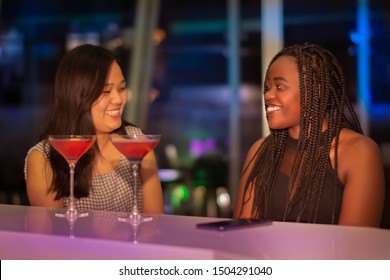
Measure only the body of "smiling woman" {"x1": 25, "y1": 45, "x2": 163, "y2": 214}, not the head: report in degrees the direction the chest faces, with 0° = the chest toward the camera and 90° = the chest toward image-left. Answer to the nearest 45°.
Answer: approximately 315°

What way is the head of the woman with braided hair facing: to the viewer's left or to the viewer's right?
to the viewer's left

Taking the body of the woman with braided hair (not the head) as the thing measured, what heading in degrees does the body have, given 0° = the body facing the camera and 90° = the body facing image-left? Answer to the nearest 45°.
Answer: approximately 45°

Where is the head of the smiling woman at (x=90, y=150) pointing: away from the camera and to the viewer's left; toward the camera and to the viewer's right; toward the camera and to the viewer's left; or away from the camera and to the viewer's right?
toward the camera and to the viewer's right

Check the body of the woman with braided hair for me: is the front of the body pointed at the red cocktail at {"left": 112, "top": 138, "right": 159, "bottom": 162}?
yes

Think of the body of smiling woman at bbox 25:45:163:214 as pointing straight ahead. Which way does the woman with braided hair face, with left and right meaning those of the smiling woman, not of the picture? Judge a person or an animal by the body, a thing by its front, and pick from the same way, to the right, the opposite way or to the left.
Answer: to the right

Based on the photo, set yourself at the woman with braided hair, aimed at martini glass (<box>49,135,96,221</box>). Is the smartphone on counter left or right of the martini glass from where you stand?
left

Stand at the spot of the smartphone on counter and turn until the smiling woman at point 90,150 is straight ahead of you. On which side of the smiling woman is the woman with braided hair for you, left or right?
right
